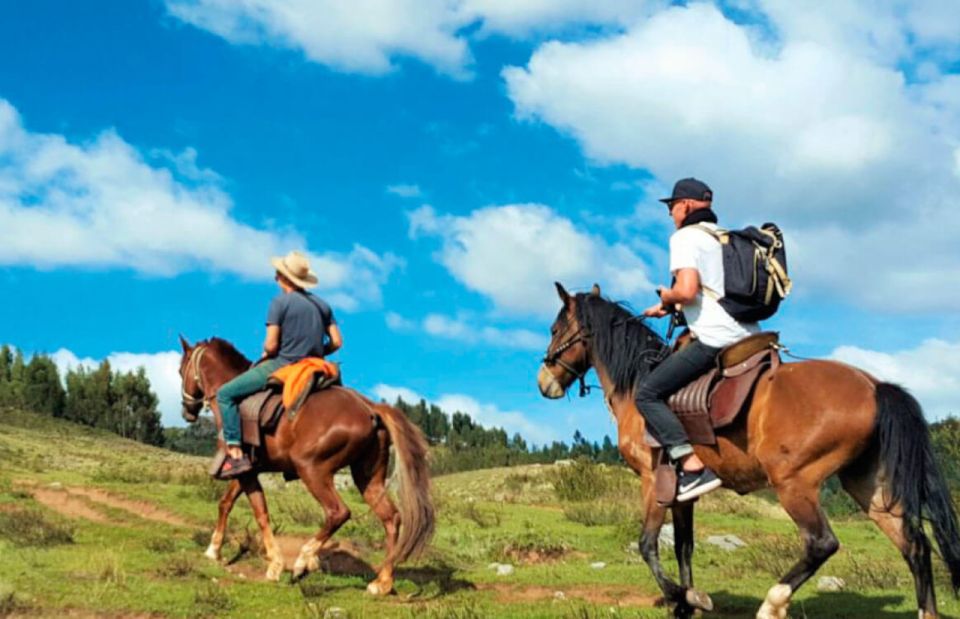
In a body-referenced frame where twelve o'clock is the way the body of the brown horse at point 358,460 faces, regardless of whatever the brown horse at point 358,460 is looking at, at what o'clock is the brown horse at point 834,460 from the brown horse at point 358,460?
the brown horse at point 834,460 is roughly at 6 o'clock from the brown horse at point 358,460.

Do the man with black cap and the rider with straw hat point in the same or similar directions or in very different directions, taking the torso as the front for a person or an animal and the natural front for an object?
same or similar directions

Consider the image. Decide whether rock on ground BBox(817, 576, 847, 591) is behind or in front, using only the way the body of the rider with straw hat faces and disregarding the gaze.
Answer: behind

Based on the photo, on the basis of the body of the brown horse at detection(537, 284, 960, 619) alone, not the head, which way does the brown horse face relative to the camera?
to the viewer's left

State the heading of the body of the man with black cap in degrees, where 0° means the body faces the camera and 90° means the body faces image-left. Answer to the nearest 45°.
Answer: approximately 90°

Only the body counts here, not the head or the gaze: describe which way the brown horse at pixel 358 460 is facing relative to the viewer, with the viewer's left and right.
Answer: facing away from the viewer and to the left of the viewer

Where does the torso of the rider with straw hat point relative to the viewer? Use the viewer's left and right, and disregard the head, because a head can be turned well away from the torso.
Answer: facing away from the viewer and to the left of the viewer

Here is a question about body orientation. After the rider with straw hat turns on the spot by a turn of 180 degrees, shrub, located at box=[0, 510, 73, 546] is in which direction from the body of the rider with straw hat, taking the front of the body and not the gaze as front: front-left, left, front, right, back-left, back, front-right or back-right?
back
